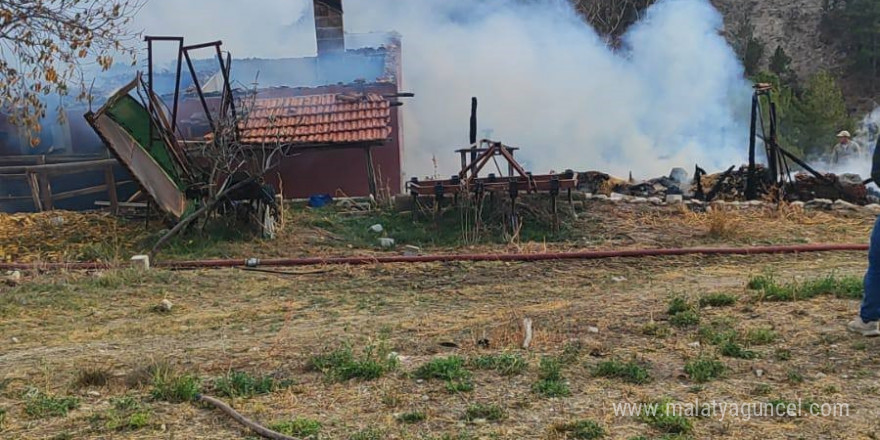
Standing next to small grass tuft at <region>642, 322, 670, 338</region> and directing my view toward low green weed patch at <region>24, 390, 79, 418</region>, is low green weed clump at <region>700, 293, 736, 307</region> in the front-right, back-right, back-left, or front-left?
back-right

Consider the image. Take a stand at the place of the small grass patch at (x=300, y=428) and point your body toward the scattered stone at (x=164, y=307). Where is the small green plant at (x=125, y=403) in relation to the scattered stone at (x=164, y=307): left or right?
left
